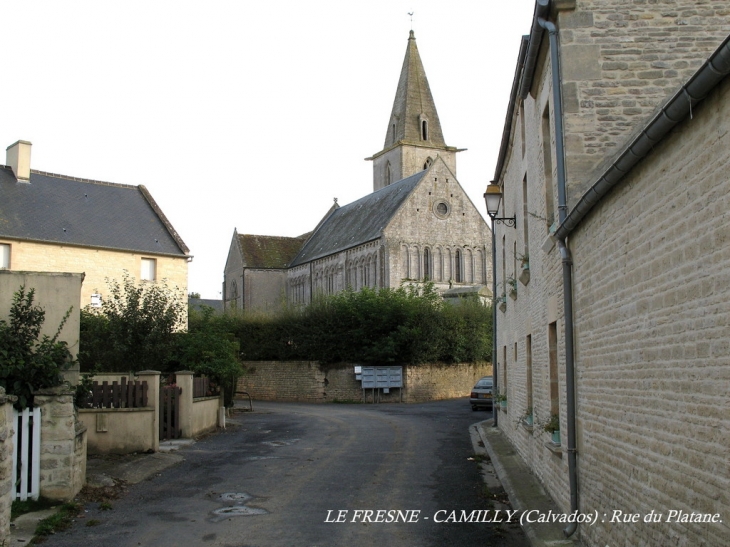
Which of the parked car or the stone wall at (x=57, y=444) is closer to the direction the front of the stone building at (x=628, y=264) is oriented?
the stone wall

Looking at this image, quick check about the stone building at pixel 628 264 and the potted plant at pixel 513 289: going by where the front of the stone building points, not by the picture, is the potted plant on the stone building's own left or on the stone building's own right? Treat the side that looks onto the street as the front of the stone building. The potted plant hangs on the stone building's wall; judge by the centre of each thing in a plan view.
on the stone building's own right

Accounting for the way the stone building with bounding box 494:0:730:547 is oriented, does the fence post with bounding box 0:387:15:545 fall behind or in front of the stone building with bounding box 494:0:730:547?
in front

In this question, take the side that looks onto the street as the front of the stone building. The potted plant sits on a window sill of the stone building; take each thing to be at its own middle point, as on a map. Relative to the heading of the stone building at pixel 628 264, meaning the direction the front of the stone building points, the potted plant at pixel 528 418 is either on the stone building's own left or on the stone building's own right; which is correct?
on the stone building's own right

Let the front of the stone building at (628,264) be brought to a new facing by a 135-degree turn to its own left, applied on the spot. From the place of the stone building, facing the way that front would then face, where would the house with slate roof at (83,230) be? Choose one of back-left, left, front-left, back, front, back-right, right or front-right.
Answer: back

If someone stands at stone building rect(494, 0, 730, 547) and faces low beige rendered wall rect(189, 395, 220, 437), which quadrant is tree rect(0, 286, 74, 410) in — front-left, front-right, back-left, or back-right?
front-left

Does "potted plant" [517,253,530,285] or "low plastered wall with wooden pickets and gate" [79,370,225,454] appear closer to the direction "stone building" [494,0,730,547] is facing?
the low plastered wall with wooden pickets and gate

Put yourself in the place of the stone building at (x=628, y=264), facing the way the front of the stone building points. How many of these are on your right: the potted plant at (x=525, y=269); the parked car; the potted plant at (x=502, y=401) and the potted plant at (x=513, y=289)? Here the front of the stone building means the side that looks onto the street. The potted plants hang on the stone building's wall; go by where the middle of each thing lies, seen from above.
4

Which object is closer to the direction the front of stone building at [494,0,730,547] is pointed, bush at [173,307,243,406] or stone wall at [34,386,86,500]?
the stone wall

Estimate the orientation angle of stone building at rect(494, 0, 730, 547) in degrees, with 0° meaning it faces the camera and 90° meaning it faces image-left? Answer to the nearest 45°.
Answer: approximately 90°

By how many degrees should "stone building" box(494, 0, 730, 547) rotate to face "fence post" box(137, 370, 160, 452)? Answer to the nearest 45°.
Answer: approximately 45° to its right

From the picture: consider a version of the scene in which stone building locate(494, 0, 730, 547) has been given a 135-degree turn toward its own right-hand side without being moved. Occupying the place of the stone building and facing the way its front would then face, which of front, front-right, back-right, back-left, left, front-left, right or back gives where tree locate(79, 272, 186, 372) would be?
left

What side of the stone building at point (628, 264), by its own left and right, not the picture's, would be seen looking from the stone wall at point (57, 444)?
front

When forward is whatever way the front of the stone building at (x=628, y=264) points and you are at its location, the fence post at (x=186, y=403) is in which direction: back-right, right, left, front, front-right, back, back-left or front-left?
front-right

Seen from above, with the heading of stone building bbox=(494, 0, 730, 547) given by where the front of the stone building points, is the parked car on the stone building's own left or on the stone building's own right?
on the stone building's own right
